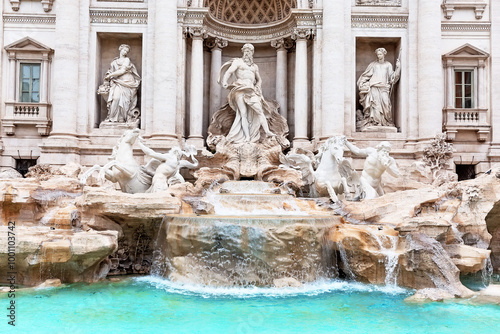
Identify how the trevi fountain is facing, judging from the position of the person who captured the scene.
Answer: facing the viewer

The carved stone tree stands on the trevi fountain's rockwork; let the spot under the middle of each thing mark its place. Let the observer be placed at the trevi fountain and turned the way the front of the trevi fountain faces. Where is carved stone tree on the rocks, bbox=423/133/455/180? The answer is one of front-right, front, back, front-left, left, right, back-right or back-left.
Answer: back-left

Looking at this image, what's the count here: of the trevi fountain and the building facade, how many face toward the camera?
2

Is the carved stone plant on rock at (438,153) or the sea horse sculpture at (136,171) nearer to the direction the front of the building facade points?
the sea horse sculpture

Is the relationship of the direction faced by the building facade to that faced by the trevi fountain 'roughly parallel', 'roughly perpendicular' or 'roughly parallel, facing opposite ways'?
roughly parallel

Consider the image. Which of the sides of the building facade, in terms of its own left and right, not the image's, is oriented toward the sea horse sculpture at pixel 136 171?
front

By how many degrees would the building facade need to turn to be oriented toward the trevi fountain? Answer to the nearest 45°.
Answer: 0° — it already faces it
